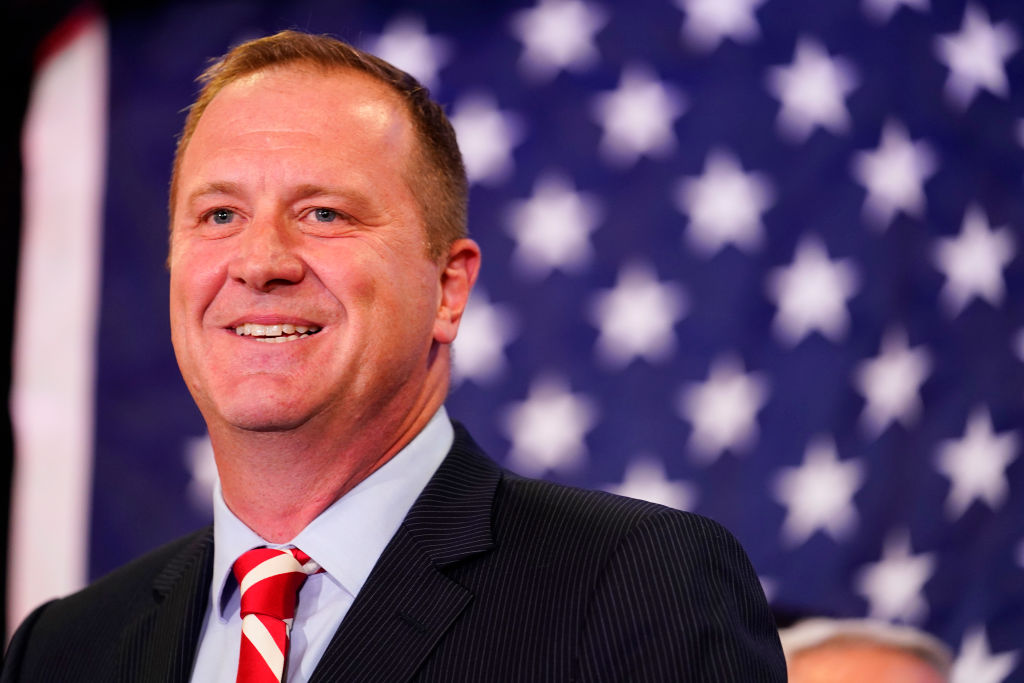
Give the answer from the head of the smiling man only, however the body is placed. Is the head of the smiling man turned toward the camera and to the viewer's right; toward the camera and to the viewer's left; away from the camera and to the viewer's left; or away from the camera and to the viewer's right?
toward the camera and to the viewer's left

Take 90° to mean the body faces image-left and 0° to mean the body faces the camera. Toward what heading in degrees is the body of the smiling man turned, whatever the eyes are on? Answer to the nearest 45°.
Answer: approximately 45°
